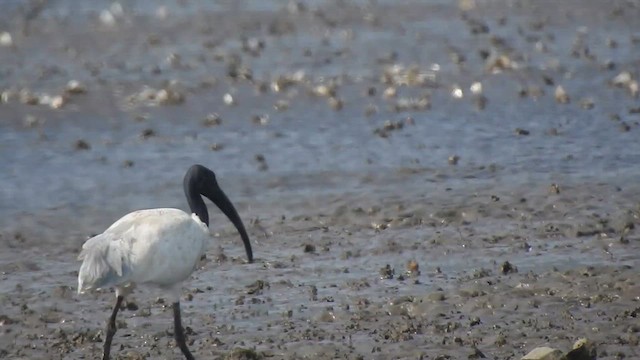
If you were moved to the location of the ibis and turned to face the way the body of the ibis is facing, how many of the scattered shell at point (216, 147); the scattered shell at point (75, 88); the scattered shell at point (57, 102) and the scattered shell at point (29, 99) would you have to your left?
4

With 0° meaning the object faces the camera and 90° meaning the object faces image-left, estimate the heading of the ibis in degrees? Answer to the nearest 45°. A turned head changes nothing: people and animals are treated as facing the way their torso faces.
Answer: approximately 270°

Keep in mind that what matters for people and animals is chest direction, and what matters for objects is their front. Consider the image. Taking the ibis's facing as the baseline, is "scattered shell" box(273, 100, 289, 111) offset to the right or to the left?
on its left

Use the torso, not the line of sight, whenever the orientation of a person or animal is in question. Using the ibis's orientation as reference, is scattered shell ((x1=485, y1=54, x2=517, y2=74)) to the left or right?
on its left

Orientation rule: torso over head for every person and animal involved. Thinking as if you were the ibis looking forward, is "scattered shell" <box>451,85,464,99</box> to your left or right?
on your left

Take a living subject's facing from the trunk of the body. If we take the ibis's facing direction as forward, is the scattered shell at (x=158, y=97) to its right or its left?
on its left

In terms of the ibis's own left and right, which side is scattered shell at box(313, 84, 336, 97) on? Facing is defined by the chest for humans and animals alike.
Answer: on its left

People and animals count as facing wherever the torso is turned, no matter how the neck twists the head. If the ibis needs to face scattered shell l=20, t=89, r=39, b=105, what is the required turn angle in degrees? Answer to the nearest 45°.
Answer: approximately 90° to its left

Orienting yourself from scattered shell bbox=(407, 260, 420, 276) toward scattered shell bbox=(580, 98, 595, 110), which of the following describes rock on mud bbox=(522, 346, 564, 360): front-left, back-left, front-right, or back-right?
back-right

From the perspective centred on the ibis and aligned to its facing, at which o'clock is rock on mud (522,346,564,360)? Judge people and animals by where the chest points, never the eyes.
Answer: The rock on mud is roughly at 1 o'clock from the ibis.

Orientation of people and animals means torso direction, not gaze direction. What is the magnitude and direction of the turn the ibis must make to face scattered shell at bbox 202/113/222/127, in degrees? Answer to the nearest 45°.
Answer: approximately 90° to its left

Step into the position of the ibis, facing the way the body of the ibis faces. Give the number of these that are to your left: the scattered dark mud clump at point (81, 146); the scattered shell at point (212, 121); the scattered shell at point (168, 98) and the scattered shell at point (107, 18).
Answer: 4

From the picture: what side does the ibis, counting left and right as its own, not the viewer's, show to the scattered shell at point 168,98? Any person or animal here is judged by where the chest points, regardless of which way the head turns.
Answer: left
